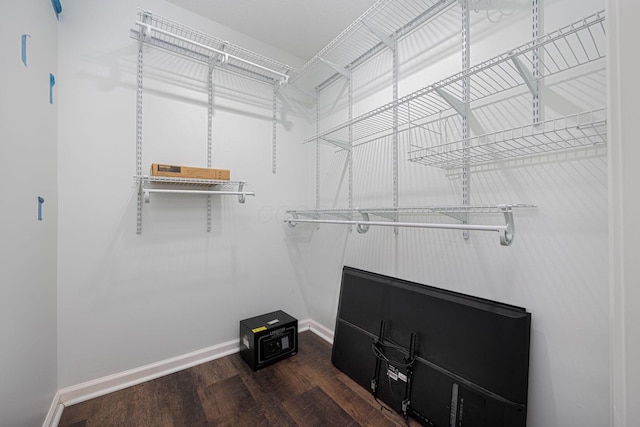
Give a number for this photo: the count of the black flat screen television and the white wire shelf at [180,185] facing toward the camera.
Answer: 1

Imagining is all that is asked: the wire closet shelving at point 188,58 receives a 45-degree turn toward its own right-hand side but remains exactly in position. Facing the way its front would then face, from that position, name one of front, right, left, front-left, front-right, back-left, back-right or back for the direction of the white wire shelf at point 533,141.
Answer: front-left

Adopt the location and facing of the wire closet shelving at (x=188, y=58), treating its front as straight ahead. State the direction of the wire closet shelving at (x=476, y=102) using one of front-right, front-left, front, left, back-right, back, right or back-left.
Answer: front

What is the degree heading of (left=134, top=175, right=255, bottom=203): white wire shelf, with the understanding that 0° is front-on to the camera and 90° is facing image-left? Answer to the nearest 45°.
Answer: approximately 0°

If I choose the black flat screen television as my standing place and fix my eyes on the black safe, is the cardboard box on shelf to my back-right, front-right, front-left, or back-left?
front-left

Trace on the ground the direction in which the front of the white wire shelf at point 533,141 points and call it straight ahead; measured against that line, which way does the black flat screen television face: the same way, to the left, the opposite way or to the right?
the opposite way

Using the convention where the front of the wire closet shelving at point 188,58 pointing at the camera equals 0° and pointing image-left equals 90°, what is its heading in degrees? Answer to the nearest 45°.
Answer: approximately 315°

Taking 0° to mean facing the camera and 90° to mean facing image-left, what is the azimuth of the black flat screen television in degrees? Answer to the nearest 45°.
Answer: approximately 225°

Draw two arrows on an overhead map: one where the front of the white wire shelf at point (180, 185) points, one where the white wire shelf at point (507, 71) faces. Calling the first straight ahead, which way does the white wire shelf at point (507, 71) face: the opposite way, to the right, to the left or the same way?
to the right

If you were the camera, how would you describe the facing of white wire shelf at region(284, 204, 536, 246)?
facing the viewer and to the left of the viewer

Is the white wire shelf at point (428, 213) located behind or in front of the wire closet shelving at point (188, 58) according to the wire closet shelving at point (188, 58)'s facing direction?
in front

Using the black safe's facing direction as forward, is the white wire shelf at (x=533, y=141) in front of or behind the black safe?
in front

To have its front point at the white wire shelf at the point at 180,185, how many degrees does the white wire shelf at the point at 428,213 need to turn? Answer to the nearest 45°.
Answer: approximately 45° to its right

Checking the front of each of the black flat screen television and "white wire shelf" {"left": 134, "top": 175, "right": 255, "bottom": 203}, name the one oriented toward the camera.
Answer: the white wire shelf
